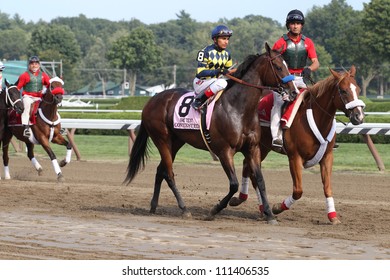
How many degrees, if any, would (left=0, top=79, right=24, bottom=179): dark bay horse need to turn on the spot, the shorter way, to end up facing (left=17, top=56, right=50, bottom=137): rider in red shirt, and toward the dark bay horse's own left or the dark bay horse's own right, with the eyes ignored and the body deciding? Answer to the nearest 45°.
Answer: approximately 45° to the dark bay horse's own left

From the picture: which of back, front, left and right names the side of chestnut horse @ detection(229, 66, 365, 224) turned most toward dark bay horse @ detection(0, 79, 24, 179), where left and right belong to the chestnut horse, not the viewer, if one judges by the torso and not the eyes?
back

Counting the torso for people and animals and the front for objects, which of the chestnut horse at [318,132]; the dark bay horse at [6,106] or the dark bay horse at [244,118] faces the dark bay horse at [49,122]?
the dark bay horse at [6,106]

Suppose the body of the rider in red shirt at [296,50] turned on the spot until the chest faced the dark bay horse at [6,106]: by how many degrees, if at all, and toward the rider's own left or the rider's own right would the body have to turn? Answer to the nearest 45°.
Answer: approximately 135° to the rider's own right

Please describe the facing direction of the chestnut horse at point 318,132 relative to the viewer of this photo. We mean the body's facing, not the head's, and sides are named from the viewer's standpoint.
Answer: facing the viewer and to the right of the viewer

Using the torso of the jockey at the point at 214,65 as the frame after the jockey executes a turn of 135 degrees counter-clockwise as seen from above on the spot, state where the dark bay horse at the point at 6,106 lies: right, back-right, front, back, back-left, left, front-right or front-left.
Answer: front-left

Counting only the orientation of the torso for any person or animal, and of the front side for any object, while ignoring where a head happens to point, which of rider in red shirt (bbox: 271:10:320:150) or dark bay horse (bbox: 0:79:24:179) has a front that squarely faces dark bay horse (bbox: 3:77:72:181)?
dark bay horse (bbox: 0:79:24:179)

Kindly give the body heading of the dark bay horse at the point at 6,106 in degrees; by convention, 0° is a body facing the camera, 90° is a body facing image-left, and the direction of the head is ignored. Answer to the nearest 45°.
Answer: approximately 315°

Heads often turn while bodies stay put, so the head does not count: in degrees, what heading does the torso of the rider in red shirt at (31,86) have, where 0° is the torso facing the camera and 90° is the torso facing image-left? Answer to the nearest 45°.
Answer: approximately 0°

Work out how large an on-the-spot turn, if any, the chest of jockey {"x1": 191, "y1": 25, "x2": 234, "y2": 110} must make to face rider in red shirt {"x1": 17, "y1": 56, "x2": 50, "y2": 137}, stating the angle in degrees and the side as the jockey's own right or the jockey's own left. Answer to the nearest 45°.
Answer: approximately 180°

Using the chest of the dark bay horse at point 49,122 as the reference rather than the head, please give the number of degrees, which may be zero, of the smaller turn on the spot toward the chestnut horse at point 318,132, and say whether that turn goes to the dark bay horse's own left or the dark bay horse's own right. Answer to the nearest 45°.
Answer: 0° — it already faces it

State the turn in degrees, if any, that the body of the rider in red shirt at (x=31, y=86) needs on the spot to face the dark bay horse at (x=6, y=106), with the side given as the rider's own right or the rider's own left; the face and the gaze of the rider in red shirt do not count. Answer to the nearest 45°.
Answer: approximately 90° to the rider's own right
